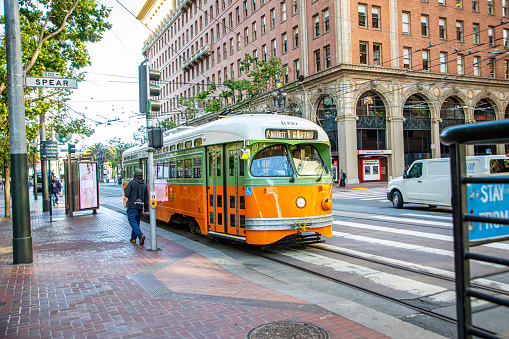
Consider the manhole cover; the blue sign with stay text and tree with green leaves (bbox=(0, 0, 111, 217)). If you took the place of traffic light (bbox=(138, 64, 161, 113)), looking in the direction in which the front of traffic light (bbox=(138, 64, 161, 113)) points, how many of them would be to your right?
2

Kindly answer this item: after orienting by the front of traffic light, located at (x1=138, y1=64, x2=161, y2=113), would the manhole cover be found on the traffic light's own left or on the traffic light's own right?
on the traffic light's own right

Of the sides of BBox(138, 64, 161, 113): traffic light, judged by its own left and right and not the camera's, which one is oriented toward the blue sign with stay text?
right

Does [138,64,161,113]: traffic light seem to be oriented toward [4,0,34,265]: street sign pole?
no

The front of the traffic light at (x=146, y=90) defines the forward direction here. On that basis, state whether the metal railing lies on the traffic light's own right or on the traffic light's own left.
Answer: on the traffic light's own right
